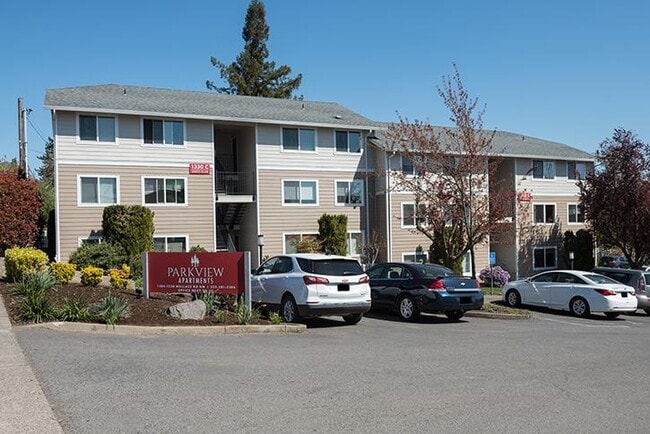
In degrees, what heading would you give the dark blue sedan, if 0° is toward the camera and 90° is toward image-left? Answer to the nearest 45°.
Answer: approximately 135°

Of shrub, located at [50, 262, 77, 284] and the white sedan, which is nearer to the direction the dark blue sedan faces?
the shrub

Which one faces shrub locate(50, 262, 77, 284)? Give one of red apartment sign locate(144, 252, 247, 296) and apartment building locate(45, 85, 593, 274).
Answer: the apartment building

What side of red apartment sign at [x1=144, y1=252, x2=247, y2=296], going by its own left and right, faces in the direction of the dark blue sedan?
left

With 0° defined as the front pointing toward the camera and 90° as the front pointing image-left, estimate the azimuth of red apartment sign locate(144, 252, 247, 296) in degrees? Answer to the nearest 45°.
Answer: approximately 0°

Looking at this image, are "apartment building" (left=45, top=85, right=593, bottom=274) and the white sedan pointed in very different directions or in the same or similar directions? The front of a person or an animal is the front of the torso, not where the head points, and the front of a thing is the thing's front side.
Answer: very different directions

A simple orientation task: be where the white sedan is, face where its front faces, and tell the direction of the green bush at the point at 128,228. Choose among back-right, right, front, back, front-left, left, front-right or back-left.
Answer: front-left

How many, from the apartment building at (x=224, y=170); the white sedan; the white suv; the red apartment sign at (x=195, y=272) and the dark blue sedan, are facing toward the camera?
2

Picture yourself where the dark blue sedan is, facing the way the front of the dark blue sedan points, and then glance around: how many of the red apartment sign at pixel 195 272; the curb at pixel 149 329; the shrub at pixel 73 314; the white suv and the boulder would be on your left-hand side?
5

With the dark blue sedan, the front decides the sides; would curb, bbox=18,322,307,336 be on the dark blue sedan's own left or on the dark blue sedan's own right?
on the dark blue sedan's own left

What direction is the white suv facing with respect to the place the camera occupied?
facing away from the viewer and to the left of the viewer

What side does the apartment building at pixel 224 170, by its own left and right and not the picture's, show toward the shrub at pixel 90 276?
front

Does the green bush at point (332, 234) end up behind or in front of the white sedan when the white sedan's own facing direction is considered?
in front

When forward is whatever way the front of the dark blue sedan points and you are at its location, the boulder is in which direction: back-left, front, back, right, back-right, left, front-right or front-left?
left
